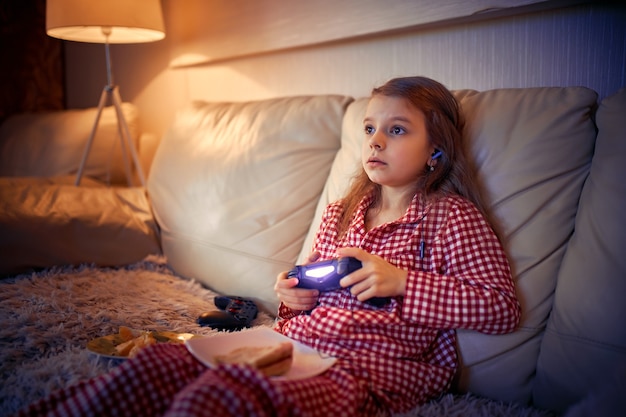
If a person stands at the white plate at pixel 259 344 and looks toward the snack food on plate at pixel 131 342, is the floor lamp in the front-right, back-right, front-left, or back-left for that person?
front-right

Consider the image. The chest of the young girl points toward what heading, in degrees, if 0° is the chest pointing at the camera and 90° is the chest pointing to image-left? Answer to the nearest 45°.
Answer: approximately 45°

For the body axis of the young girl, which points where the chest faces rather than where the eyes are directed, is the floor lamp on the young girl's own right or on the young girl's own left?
on the young girl's own right

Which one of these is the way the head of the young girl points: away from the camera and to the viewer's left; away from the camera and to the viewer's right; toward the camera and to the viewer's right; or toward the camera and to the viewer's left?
toward the camera and to the viewer's left
